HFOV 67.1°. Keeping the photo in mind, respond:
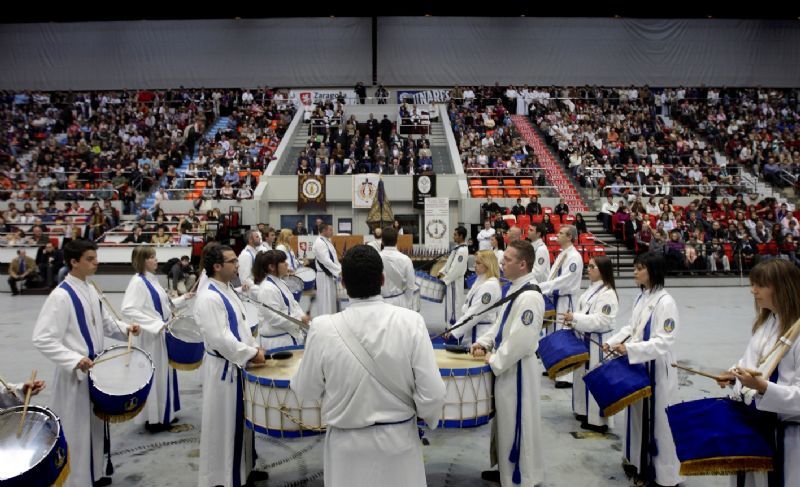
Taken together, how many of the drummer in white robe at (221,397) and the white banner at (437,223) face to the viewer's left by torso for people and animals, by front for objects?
0

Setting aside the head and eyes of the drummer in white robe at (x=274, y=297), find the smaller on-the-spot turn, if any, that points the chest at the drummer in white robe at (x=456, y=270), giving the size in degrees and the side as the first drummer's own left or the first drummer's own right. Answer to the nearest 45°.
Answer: approximately 45° to the first drummer's own left

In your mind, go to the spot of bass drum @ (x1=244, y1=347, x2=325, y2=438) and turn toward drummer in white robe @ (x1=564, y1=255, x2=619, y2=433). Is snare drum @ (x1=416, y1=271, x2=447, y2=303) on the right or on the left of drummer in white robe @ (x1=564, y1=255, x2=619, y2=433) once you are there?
left

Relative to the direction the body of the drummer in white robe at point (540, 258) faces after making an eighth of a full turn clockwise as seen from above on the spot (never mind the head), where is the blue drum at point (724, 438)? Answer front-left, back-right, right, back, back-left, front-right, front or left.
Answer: back-left

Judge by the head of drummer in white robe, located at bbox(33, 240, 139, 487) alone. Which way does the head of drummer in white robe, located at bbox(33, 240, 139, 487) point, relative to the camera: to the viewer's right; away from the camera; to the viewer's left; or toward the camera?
to the viewer's right

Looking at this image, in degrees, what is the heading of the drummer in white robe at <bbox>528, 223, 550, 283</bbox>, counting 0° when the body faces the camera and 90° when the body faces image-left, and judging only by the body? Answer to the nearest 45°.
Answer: approximately 90°

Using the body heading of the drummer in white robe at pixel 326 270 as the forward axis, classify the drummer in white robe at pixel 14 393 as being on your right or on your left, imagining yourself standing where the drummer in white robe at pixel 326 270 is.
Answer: on your right

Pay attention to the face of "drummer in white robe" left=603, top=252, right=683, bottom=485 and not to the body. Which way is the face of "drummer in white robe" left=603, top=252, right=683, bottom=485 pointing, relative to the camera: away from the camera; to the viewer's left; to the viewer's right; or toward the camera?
to the viewer's left

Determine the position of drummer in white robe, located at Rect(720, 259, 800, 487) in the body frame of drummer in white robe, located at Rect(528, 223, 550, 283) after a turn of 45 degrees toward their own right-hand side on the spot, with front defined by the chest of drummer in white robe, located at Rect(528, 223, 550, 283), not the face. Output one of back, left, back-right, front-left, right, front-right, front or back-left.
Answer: back-left

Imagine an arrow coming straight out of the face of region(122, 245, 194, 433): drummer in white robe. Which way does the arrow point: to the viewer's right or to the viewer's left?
to the viewer's right

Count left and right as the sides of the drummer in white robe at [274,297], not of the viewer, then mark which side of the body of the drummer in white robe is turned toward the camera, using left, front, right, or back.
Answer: right

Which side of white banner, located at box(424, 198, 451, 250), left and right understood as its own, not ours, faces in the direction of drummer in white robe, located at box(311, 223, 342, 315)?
front
